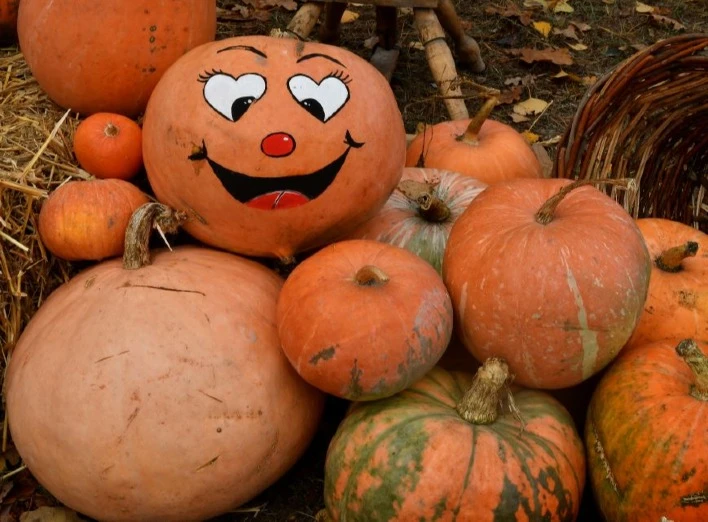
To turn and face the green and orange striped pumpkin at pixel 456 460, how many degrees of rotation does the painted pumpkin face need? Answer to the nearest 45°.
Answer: approximately 45° to its left

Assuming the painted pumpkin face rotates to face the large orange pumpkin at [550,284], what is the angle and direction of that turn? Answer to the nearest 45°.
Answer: approximately 45° to its left

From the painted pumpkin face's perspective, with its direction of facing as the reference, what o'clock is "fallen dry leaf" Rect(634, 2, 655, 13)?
The fallen dry leaf is roughly at 7 o'clock from the painted pumpkin face.

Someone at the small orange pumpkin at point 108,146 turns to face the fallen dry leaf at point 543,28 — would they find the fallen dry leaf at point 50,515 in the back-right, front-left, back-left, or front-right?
back-right

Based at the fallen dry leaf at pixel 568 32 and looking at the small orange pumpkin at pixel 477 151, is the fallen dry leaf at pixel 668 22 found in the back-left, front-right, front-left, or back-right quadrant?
back-left

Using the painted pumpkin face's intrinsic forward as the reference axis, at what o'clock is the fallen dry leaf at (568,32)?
The fallen dry leaf is roughly at 7 o'clock from the painted pumpkin face.

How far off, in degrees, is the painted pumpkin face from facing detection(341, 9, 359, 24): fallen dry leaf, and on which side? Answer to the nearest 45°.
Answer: approximately 180°

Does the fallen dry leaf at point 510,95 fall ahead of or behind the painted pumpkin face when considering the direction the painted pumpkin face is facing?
behind

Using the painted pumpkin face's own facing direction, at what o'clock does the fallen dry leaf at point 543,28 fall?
The fallen dry leaf is roughly at 7 o'clock from the painted pumpkin face.
